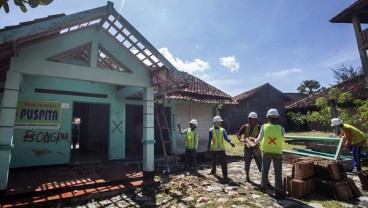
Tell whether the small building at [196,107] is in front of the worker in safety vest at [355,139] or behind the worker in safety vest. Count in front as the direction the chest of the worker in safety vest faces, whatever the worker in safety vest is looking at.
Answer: in front

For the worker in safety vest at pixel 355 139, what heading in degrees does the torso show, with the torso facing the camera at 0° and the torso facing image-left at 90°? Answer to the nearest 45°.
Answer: approximately 90°

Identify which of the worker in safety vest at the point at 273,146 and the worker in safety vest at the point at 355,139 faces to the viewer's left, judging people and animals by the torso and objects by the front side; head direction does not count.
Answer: the worker in safety vest at the point at 355,139

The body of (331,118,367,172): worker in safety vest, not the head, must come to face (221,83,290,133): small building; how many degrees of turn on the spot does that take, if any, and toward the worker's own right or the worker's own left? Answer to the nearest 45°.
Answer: approximately 45° to the worker's own right

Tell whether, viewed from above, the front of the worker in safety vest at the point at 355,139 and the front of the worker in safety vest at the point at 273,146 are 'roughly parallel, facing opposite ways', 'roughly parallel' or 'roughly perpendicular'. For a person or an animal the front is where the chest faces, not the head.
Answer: roughly perpendicular

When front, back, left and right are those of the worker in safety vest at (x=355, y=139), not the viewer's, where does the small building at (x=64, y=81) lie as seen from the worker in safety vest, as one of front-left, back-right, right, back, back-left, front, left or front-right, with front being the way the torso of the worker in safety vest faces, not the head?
front-left
